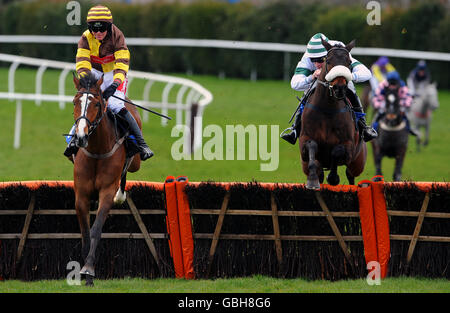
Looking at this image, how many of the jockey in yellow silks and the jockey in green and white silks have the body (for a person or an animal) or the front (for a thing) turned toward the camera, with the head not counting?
2

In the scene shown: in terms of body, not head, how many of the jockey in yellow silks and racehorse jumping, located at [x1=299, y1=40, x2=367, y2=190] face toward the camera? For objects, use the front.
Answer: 2

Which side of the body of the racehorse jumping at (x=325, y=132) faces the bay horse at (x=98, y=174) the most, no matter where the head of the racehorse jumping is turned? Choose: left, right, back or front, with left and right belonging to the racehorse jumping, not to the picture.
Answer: right

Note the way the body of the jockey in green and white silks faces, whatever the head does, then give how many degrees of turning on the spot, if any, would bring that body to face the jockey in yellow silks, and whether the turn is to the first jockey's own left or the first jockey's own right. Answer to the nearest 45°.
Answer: approximately 45° to the first jockey's own right

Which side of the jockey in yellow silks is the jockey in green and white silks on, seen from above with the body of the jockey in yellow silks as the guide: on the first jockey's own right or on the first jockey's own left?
on the first jockey's own left

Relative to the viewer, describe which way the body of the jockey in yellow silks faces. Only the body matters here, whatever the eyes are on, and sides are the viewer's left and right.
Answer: facing the viewer

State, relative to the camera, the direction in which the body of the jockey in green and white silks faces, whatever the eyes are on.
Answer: toward the camera

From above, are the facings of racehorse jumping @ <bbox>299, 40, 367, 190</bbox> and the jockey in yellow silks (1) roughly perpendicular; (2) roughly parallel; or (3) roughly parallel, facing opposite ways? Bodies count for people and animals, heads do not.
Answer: roughly parallel
